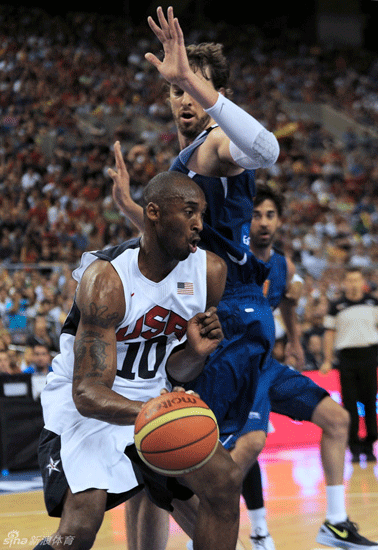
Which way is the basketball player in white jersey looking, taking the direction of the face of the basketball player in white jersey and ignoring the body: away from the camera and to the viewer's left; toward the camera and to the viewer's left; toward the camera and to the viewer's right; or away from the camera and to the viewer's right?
toward the camera and to the viewer's right

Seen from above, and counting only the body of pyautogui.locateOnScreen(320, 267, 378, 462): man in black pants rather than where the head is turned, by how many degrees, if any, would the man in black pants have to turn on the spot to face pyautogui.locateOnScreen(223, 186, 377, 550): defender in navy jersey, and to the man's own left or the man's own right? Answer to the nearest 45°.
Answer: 0° — they already face them

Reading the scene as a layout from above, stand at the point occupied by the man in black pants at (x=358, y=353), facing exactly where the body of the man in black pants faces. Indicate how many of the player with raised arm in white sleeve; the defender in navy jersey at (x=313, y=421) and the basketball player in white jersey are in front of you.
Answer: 3

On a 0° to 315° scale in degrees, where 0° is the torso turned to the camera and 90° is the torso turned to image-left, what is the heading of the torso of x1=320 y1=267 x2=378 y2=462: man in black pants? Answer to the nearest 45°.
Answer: approximately 0°

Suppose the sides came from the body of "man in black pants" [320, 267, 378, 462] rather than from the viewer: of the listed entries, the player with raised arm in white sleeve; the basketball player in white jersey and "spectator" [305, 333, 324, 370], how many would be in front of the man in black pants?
2

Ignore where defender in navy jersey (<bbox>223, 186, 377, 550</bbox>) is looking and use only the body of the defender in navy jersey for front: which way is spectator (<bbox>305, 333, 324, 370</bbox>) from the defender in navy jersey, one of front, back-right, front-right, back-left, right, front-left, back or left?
back

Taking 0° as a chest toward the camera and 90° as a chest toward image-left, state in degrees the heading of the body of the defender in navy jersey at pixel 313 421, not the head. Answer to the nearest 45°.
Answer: approximately 0°

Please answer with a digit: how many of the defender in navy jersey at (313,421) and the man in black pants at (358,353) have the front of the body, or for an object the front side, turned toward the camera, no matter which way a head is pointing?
2
